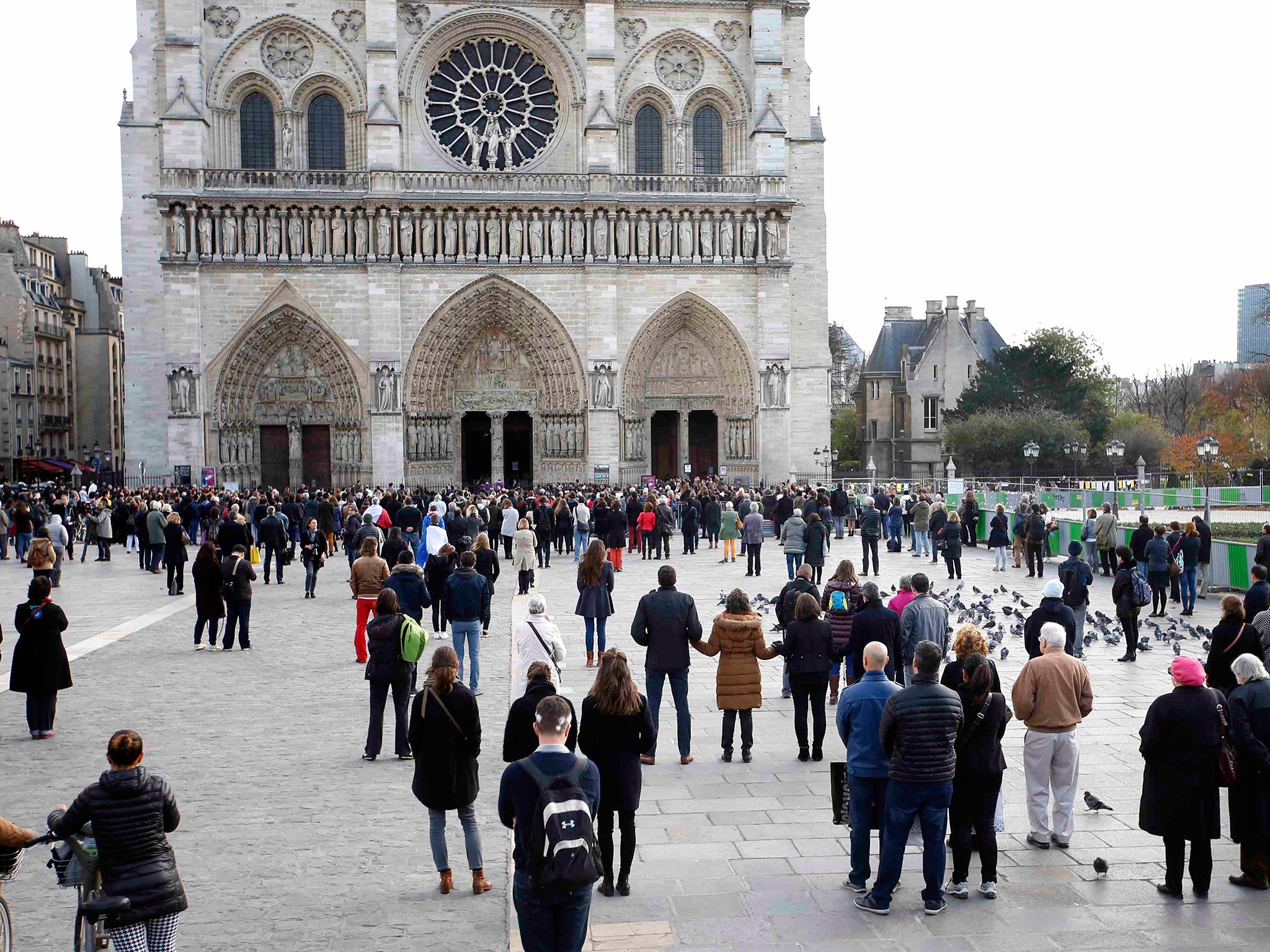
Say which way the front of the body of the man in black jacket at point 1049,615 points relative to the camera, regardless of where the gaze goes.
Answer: away from the camera

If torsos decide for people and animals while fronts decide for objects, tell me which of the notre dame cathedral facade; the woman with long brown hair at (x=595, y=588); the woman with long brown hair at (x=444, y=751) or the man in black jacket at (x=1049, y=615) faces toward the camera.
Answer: the notre dame cathedral facade

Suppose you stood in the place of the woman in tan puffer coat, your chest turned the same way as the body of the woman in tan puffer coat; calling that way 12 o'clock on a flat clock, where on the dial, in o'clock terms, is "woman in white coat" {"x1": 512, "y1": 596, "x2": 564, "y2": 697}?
The woman in white coat is roughly at 9 o'clock from the woman in tan puffer coat.

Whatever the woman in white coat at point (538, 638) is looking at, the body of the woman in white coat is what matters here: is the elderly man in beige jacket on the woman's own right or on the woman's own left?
on the woman's own right

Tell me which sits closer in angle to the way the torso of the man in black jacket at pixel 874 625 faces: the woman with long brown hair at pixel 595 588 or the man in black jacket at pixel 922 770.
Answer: the woman with long brown hair

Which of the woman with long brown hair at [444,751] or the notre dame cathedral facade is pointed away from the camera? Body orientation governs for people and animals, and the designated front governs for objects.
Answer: the woman with long brown hair

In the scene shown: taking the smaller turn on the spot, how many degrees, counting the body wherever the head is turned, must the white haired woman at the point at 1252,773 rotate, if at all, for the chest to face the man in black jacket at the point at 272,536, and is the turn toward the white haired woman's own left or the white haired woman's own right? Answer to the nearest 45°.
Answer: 0° — they already face them

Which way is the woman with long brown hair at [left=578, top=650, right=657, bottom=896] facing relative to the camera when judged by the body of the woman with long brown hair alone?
away from the camera

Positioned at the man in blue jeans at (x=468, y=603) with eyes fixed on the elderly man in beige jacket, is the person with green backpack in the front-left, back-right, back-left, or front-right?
front-right

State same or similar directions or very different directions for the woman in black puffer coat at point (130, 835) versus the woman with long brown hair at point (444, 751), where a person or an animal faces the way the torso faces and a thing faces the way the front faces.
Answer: same or similar directions

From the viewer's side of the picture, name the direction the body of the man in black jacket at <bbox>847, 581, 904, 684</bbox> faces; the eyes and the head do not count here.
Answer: away from the camera

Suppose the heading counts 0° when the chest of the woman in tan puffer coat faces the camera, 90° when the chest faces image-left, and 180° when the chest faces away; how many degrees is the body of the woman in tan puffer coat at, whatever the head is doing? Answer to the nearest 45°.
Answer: approximately 180°

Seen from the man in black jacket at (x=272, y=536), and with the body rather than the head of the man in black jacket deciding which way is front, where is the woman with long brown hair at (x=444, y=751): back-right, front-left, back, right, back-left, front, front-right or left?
back

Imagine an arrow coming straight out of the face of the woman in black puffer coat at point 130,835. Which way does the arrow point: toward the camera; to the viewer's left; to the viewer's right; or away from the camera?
away from the camera

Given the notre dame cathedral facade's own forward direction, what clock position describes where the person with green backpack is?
The person with green backpack is roughly at 12 o'clock from the notre dame cathedral facade.

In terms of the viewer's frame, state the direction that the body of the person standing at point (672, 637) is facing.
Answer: away from the camera

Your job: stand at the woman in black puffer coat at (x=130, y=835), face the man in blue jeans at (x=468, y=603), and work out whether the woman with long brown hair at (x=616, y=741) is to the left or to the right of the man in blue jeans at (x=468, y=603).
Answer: right

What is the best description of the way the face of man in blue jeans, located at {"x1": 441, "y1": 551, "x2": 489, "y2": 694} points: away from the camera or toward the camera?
away from the camera

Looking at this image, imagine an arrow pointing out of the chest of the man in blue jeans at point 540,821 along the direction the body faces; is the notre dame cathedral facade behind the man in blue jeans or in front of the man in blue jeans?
in front

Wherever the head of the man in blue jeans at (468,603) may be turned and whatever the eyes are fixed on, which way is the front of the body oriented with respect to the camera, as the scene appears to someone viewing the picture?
away from the camera

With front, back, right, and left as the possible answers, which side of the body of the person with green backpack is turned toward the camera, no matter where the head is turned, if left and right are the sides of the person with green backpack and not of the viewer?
back

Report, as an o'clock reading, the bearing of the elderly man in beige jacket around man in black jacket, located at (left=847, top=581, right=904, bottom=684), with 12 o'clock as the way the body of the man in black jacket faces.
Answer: The elderly man in beige jacket is roughly at 5 o'clock from the man in black jacket.
